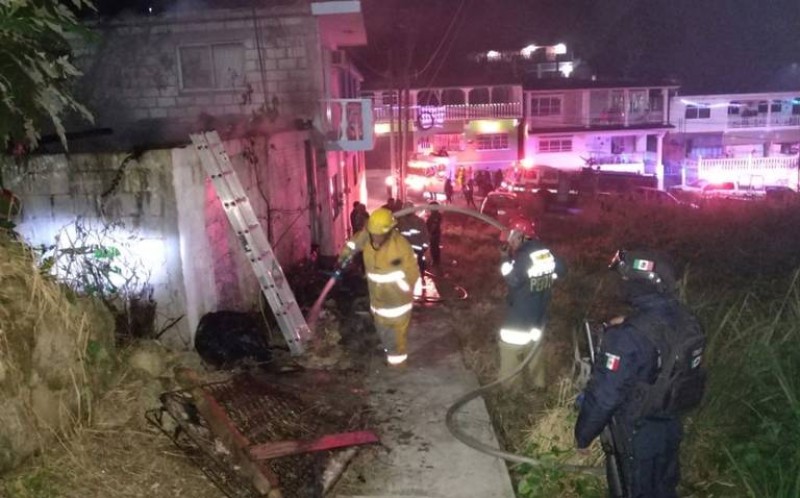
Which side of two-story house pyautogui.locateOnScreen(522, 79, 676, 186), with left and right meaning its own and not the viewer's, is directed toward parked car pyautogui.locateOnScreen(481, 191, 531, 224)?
front

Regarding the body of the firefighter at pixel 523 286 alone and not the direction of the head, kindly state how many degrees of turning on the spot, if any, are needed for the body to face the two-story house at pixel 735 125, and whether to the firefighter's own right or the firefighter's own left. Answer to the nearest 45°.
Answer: approximately 45° to the firefighter's own right

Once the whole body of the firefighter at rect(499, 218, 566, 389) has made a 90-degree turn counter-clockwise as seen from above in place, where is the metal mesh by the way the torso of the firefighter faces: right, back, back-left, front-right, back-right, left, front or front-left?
front

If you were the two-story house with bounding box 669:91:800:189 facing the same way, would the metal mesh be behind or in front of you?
in front

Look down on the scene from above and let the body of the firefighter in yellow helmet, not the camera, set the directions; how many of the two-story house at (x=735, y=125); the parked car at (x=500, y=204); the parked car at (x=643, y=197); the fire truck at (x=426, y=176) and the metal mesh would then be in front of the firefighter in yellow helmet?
1

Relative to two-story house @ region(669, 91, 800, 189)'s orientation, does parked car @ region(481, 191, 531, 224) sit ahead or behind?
ahead

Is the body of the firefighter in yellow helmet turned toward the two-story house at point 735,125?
no

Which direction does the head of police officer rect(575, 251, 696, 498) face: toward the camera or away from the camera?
away from the camera

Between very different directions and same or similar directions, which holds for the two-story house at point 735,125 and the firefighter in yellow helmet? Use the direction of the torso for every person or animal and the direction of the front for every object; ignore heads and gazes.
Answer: same or similar directions

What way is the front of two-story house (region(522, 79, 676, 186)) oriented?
toward the camera

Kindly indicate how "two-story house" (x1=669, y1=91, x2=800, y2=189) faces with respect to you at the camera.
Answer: facing the viewer

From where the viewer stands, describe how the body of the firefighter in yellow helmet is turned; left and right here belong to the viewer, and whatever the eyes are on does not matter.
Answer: facing the viewer and to the left of the viewer

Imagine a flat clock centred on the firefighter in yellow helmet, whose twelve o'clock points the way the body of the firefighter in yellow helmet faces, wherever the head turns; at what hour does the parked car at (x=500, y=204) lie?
The parked car is roughly at 5 o'clock from the firefighter in yellow helmet.

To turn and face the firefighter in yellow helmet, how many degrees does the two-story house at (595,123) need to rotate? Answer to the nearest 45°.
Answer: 0° — it already faces them

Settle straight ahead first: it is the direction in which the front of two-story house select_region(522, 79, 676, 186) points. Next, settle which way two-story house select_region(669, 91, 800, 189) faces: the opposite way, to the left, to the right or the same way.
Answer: the same way

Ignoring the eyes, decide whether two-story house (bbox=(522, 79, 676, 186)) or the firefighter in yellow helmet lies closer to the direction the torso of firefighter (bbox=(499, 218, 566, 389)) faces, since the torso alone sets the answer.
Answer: the firefighter in yellow helmet
